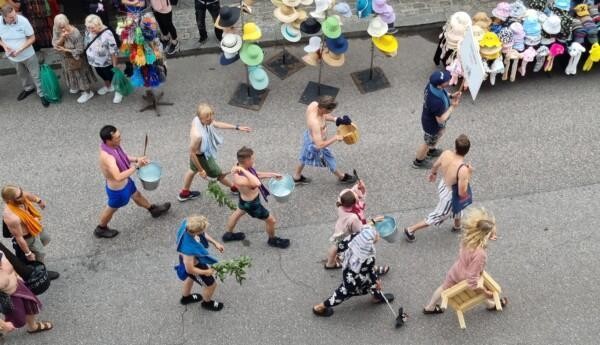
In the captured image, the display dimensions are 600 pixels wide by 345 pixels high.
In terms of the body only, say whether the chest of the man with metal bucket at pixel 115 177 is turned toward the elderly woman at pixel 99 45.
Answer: no

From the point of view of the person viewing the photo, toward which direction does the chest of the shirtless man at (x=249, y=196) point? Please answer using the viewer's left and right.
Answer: facing to the right of the viewer

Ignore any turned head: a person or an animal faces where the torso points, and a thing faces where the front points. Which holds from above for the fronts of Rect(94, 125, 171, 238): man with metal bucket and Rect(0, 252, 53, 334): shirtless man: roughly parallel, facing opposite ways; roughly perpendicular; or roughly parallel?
roughly parallel

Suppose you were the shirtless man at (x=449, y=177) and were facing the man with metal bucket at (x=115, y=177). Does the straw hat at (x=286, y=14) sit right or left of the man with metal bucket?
right

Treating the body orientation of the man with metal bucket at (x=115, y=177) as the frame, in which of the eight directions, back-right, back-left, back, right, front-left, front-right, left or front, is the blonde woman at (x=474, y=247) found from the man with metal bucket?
front-right

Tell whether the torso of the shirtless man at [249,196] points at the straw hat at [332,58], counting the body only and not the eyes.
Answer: no

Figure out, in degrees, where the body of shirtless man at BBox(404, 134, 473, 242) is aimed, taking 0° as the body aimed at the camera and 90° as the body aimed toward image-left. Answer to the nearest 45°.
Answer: approximately 225°

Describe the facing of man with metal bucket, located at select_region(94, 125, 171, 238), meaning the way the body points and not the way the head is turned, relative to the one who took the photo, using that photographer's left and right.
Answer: facing to the right of the viewer

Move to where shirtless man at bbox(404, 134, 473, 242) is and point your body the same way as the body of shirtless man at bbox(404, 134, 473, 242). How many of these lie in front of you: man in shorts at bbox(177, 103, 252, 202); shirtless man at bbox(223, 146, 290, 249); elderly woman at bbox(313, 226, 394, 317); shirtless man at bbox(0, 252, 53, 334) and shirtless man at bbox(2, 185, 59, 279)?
0

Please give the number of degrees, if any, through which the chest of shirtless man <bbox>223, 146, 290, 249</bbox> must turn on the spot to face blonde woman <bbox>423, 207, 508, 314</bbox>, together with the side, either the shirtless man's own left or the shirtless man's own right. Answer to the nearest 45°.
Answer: approximately 45° to the shirtless man's own right

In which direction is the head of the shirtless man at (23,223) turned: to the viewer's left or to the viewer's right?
to the viewer's right
